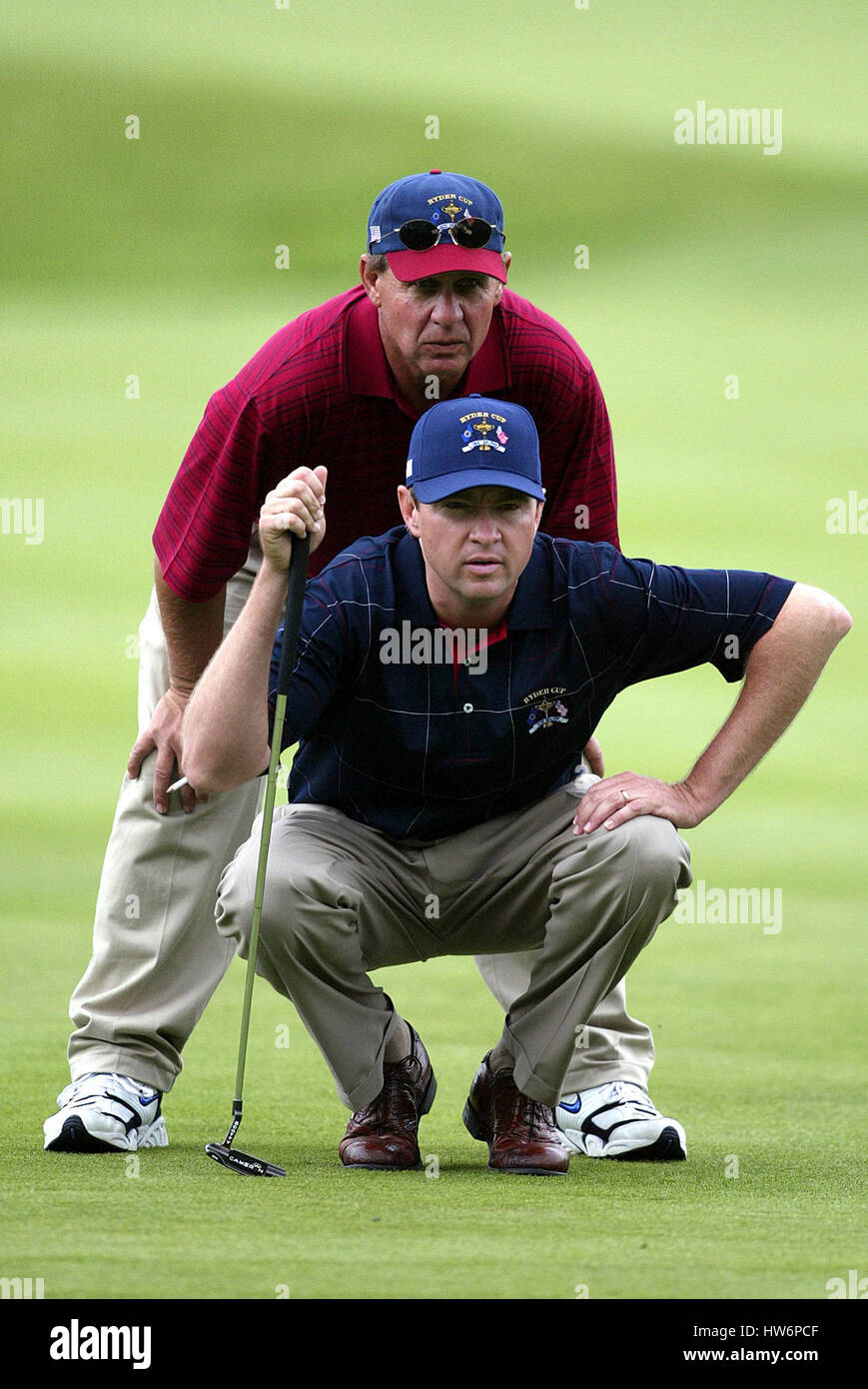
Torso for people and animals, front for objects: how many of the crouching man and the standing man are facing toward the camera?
2

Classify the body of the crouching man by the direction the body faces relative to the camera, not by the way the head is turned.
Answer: toward the camera

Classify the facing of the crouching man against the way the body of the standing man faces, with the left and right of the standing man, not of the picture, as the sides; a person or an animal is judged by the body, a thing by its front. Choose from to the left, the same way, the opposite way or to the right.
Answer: the same way

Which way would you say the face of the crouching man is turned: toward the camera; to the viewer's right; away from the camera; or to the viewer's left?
toward the camera

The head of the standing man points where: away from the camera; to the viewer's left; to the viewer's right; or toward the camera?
toward the camera
